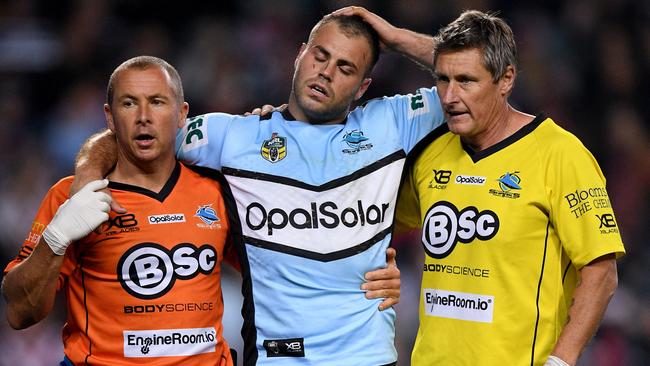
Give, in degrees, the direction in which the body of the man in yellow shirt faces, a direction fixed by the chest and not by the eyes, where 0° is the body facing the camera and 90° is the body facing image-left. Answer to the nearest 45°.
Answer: approximately 45°

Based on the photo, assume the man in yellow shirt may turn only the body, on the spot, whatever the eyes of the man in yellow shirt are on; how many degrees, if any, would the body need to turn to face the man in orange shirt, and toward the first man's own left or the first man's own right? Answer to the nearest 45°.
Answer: approximately 45° to the first man's own right
